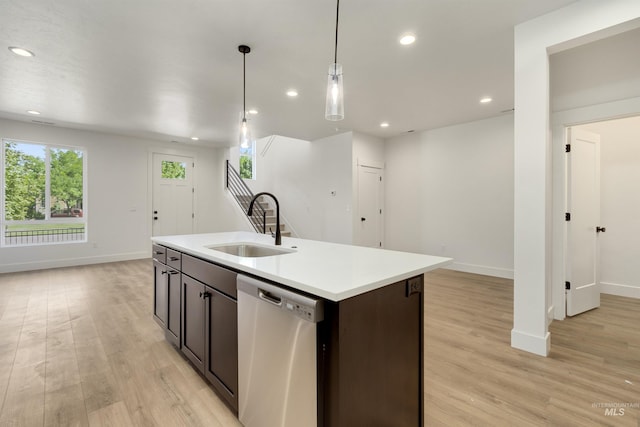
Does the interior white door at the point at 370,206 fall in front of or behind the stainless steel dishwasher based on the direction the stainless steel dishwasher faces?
behind

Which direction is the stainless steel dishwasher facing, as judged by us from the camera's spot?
facing the viewer and to the left of the viewer

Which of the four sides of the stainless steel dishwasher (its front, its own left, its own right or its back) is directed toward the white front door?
right

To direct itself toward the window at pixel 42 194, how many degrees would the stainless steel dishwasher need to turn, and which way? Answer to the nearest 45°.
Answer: approximately 90° to its right

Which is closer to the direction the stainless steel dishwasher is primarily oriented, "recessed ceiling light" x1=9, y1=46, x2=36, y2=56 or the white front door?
the recessed ceiling light

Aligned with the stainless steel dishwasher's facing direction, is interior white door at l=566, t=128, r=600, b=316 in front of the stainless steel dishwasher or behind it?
behind

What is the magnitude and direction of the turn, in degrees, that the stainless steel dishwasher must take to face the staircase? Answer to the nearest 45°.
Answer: approximately 135° to its right

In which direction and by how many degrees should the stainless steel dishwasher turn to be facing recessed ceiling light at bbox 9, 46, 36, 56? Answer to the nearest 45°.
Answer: approximately 90° to its right
